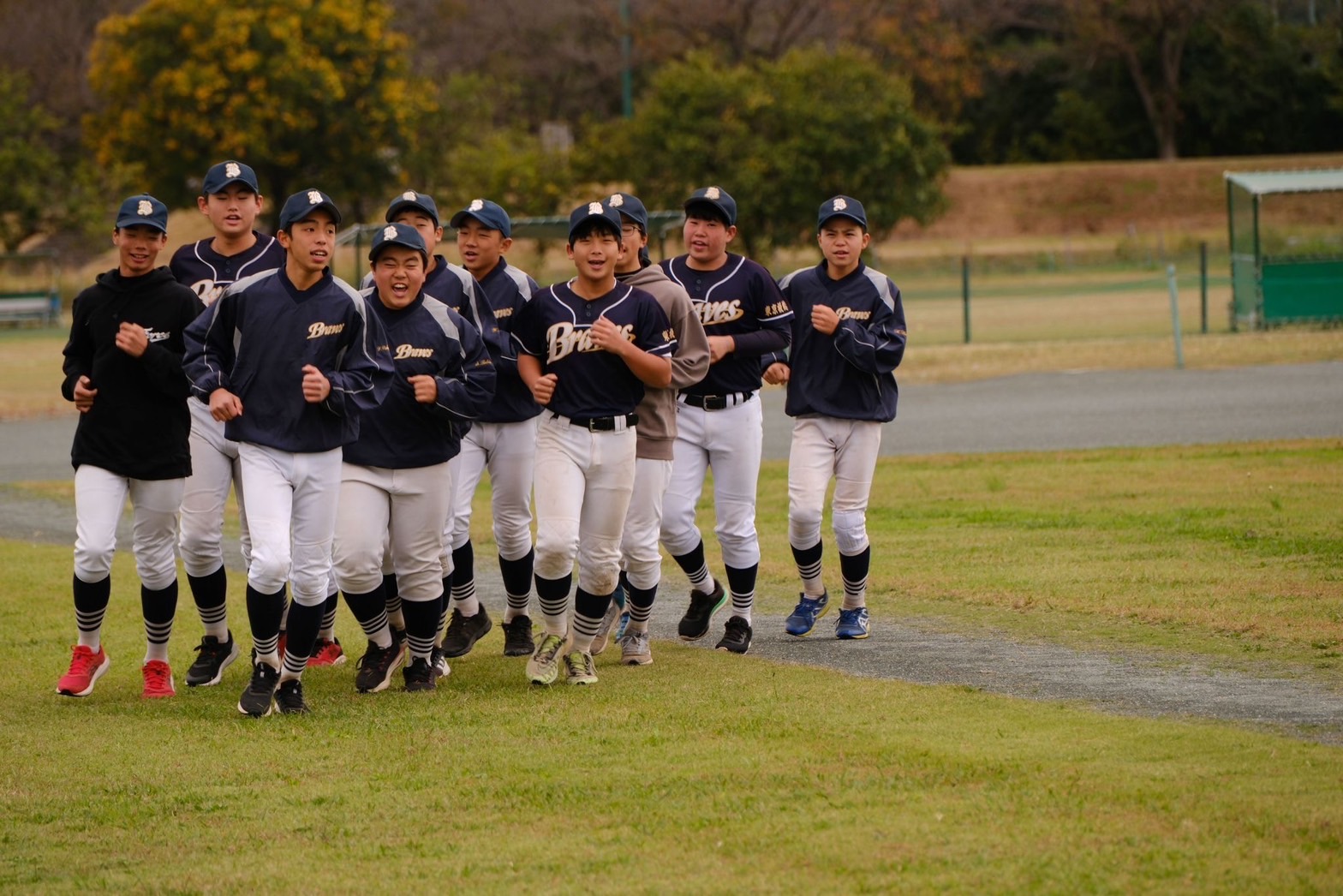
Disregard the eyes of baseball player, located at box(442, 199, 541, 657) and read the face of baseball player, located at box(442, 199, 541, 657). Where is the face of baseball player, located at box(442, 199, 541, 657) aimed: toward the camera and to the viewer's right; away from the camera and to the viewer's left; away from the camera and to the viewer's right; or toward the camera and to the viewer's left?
toward the camera and to the viewer's left

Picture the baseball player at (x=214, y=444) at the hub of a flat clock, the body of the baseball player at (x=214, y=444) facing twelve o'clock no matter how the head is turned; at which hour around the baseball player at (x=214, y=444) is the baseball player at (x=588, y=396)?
the baseball player at (x=588, y=396) is roughly at 10 o'clock from the baseball player at (x=214, y=444).

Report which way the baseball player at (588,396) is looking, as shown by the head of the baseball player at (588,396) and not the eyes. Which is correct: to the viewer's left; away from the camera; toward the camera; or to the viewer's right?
toward the camera

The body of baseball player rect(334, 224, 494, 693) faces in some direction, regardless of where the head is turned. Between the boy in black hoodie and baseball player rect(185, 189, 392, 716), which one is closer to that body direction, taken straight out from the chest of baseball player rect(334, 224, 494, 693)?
the baseball player

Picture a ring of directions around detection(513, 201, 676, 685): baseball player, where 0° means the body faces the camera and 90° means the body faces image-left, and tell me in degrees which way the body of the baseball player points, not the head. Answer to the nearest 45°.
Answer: approximately 0°

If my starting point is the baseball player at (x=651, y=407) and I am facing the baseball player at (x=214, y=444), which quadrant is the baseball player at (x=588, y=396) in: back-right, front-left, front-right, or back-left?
front-left

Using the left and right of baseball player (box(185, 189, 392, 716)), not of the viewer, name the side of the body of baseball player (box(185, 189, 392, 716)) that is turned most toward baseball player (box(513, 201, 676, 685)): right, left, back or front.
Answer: left

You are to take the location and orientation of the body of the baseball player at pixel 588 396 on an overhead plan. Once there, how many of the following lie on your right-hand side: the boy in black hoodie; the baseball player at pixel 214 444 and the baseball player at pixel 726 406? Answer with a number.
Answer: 2

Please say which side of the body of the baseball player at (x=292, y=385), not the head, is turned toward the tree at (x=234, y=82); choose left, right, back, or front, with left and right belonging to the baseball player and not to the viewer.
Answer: back

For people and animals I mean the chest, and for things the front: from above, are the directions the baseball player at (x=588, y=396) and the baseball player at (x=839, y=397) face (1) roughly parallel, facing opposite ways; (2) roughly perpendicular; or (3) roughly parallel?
roughly parallel

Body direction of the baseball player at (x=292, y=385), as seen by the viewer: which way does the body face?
toward the camera

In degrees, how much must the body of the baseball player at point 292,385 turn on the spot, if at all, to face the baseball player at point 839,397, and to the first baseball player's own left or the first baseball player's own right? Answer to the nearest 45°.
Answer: approximately 135° to the first baseball player's own left

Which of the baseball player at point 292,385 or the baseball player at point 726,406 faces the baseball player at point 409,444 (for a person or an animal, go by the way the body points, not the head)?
the baseball player at point 726,406

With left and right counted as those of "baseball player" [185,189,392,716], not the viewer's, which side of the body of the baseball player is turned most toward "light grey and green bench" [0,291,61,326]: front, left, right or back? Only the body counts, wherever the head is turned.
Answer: back

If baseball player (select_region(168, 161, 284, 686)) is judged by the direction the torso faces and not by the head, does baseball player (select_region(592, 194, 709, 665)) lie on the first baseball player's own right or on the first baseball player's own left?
on the first baseball player's own left

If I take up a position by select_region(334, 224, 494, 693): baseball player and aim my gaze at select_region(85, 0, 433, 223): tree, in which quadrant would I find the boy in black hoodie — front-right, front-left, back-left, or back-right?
front-left

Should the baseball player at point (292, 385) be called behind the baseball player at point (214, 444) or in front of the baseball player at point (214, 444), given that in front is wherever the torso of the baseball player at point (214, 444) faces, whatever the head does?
in front

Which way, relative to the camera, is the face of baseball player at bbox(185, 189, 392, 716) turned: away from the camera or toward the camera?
toward the camera
